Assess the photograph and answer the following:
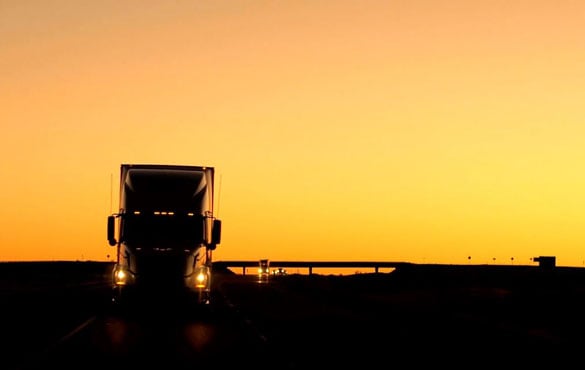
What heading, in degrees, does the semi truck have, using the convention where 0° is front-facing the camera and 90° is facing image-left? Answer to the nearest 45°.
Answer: approximately 0°
